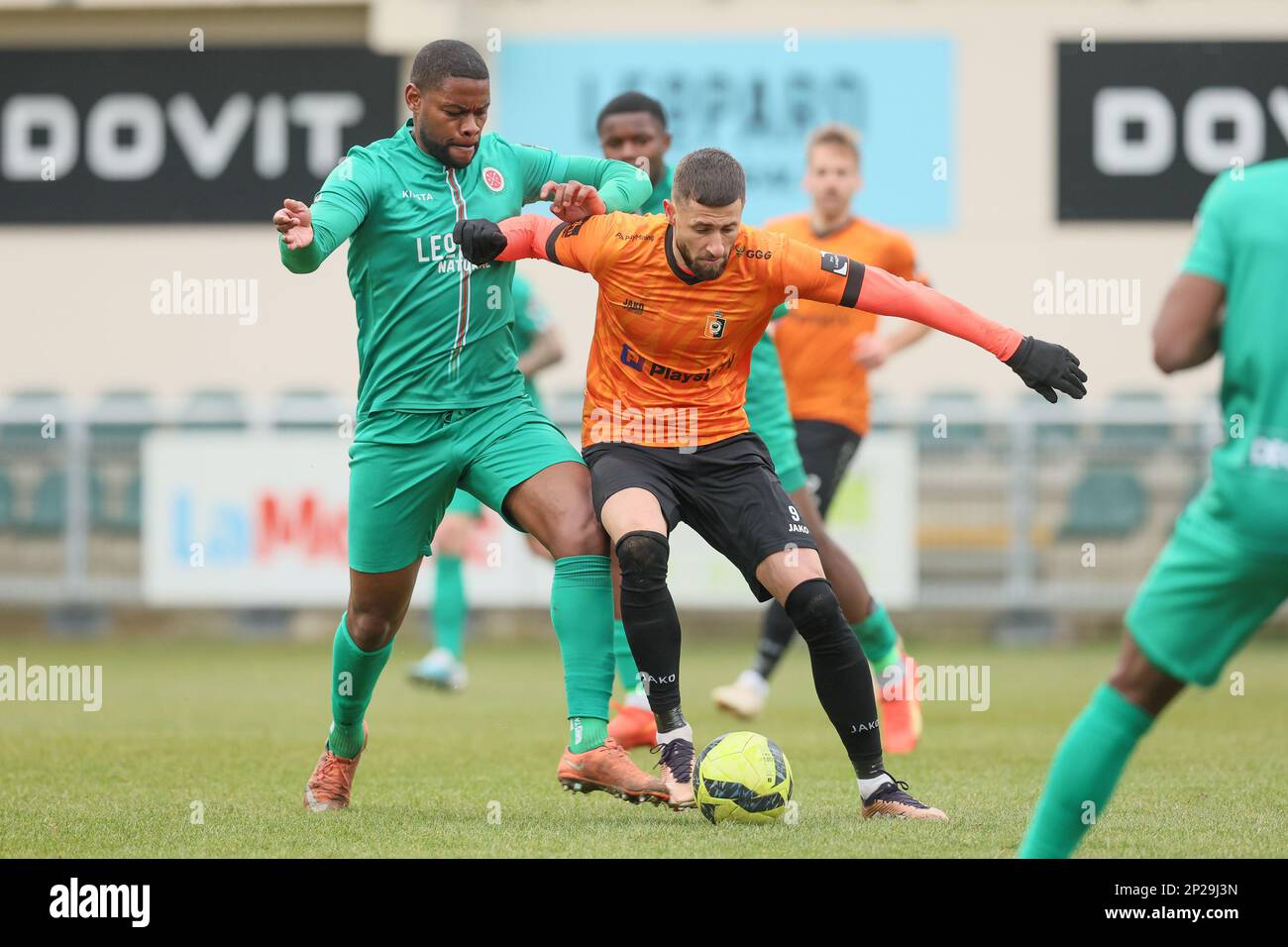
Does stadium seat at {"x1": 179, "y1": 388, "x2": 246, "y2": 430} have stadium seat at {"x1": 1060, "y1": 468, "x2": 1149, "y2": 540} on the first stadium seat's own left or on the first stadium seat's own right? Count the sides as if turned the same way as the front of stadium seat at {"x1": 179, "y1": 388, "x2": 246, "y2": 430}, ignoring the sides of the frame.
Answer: on the first stadium seat's own left

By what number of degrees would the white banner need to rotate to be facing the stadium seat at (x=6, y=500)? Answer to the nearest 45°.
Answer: approximately 90° to its right

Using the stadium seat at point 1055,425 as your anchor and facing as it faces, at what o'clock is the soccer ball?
The soccer ball is roughly at 12 o'clock from the stadium seat.

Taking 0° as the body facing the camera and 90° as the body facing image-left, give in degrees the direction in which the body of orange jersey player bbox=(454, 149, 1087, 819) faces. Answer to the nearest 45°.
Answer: approximately 0°

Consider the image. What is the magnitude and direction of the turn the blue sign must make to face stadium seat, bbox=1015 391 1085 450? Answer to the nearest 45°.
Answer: approximately 45° to its left

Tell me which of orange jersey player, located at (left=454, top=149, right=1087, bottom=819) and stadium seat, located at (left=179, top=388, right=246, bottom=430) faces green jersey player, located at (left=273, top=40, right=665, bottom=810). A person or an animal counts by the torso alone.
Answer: the stadium seat

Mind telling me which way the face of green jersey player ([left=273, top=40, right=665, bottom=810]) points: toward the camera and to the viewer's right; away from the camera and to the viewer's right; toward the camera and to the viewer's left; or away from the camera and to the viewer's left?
toward the camera and to the viewer's right

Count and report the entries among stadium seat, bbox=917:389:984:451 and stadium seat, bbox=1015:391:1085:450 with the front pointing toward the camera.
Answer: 2

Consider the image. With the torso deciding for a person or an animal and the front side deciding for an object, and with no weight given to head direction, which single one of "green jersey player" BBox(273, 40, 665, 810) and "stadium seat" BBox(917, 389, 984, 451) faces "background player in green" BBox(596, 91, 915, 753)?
the stadium seat
